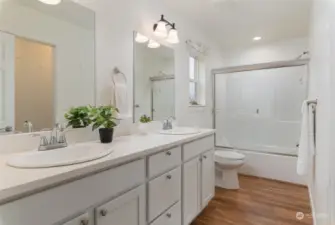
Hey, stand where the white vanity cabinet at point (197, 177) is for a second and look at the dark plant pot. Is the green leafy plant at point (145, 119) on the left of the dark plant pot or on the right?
right

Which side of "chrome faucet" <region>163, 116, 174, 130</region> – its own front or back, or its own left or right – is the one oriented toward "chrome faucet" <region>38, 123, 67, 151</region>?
right

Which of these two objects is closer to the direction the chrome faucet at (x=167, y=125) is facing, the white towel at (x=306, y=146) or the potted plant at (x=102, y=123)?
the white towel

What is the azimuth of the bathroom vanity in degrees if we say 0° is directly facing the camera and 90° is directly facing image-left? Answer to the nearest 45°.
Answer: approximately 315°

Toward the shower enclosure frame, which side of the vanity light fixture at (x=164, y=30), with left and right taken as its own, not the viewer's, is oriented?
left

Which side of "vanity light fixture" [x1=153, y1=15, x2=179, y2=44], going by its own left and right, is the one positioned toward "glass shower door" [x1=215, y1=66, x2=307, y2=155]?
left

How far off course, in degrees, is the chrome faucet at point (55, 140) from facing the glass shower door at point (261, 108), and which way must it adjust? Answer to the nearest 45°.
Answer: approximately 45° to its left

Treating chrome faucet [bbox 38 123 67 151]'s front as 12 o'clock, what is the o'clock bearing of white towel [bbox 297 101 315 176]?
The white towel is roughly at 11 o'clock from the chrome faucet.
